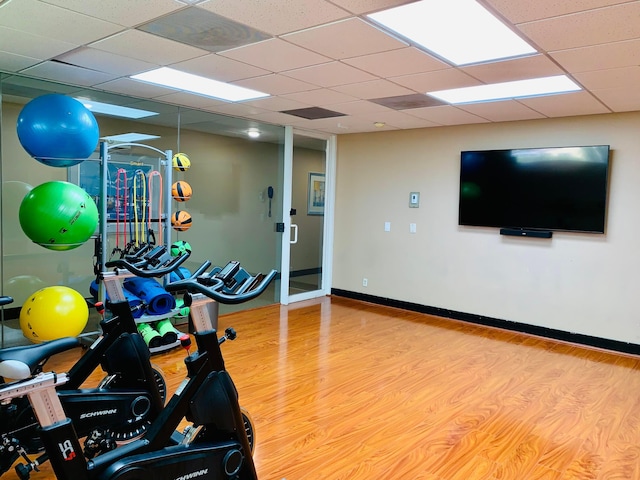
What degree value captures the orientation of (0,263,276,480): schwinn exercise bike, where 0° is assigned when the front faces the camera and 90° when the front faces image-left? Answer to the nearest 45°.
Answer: approximately 270°

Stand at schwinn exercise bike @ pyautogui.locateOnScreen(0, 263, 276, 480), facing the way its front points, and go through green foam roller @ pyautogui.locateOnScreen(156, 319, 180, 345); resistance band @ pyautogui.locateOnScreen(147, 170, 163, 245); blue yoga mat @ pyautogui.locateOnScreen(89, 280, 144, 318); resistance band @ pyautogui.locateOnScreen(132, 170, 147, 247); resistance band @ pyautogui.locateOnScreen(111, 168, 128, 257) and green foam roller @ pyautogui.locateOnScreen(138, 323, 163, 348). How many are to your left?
6

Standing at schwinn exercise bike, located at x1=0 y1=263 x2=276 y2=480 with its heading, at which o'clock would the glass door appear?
The glass door is roughly at 10 o'clock from the schwinn exercise bike.

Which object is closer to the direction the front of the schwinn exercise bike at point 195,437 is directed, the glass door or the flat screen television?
the flat screen television

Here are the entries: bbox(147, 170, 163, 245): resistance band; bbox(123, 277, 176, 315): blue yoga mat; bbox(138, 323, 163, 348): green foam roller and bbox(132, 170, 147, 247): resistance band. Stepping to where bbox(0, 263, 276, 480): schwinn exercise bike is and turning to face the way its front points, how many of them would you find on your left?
4

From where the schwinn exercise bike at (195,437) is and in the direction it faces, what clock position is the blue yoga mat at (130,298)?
The blue yoga mat is roughly at 9 o'clock from the schwinn exercise bike.

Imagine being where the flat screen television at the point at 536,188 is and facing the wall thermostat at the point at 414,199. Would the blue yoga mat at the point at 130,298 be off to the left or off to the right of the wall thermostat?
left

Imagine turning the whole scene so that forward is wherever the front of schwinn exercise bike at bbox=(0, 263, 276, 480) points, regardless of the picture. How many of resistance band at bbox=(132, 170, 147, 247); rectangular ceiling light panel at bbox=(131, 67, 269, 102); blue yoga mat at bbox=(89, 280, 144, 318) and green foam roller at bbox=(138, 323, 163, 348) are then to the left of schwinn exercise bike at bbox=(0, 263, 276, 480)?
4

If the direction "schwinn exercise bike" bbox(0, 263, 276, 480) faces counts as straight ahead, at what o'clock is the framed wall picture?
The framed wall picture is roughly at 10 o'clock from the schwinn exercise bike.

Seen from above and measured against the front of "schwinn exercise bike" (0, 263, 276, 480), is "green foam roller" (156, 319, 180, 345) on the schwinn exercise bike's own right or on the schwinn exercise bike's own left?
on the schwinn exercise bike's own left

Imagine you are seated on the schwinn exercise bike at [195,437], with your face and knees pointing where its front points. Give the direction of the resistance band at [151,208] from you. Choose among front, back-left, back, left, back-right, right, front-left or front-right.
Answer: left

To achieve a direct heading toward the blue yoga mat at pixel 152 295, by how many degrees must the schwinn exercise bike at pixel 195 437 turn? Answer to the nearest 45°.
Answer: approximately 90° to its left

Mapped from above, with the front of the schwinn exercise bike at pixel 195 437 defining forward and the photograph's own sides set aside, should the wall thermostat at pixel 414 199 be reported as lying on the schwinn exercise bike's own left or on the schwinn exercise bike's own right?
on the schwinn exercise bike's own left
